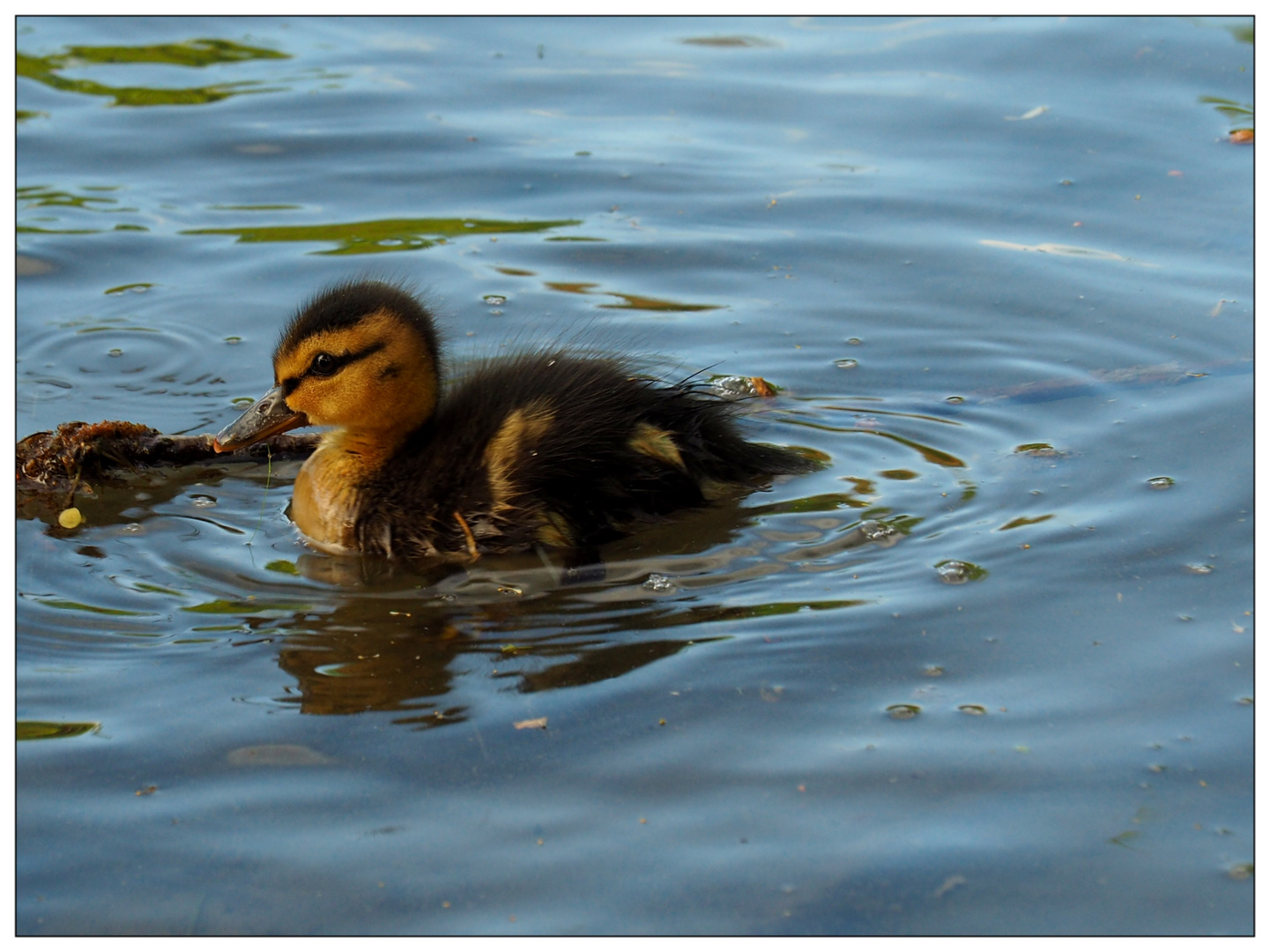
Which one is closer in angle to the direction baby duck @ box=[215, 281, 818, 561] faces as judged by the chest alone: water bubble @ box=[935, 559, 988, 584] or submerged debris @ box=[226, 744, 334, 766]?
the submerged debris

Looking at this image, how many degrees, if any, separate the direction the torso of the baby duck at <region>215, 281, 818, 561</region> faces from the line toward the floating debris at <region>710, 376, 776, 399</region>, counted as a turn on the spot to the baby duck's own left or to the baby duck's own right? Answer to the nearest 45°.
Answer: approximately 135° to the baby duck's own right

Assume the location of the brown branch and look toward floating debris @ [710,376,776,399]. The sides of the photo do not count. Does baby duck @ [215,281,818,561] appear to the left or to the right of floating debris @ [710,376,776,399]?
right

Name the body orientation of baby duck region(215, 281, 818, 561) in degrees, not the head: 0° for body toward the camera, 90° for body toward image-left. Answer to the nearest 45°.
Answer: approximately 90°

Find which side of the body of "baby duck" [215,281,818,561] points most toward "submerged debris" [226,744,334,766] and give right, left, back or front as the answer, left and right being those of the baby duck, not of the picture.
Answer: left

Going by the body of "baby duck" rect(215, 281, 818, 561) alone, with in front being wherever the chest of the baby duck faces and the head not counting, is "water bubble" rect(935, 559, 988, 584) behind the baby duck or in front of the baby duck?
behind

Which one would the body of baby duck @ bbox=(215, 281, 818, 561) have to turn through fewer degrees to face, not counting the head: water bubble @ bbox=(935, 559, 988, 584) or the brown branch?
the brown branch
